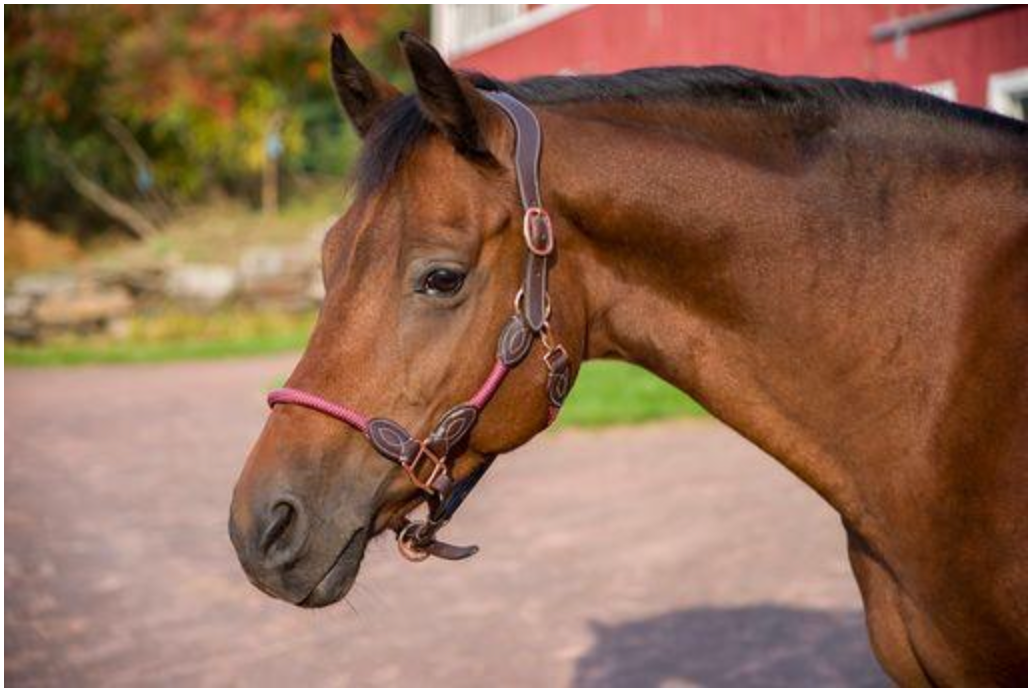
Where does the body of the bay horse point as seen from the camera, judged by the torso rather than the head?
to the viewer's left

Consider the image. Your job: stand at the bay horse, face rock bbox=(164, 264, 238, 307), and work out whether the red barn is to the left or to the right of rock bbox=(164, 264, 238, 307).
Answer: right

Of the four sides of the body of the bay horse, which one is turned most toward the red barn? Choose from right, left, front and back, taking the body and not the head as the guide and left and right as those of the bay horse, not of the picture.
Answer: right

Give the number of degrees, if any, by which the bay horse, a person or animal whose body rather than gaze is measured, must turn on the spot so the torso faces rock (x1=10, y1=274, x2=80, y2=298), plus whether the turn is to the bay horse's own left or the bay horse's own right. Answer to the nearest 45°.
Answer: approximately 45° to the bay horse's own right

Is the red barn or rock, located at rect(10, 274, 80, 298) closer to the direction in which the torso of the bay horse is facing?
the rock

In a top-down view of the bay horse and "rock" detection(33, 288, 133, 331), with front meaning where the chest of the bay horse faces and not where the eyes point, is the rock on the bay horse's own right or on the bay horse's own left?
on the bay horse's own right

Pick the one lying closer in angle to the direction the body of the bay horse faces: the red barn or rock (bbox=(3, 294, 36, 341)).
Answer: the rock

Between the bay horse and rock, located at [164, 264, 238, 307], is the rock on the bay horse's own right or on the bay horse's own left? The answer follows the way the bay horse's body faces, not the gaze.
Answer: on the bay horse's own right
